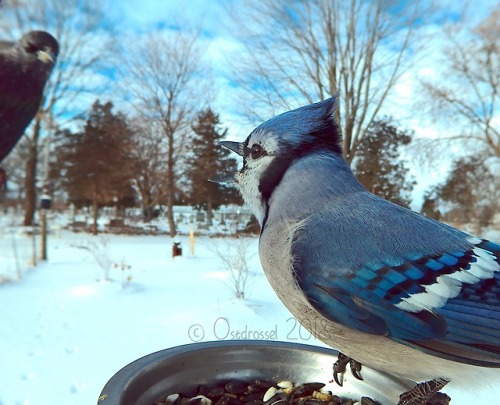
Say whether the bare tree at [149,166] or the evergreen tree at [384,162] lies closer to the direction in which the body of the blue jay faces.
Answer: the bare tree

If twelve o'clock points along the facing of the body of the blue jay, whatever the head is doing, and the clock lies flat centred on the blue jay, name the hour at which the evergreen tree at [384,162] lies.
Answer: The evergreen tree is roughly at 3 o'clock from the blue jay.

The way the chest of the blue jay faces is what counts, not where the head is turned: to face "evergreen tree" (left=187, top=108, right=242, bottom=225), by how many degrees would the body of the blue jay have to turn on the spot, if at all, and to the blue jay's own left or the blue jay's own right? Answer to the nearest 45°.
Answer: approximately 45° to the blue jay's own right

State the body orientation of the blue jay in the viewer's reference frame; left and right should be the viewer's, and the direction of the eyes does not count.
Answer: facing to the left of the viewer

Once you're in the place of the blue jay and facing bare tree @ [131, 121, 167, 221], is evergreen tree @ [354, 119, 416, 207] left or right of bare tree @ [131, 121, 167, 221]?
right

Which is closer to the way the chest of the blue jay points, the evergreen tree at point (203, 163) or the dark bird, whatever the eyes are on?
the dark bird

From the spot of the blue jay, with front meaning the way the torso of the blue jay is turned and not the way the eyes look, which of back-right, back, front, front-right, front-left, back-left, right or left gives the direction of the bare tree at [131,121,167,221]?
front-right
